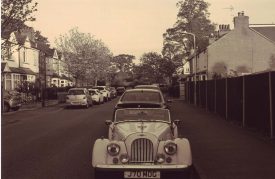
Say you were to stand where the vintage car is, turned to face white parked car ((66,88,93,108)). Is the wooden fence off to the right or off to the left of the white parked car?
right

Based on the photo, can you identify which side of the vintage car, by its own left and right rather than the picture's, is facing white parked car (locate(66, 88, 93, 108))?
back

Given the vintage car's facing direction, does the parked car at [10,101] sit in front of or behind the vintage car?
behind

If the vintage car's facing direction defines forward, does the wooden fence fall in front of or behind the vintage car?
behind

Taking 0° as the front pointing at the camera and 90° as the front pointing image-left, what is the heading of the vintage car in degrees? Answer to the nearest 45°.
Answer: approximately 0°
